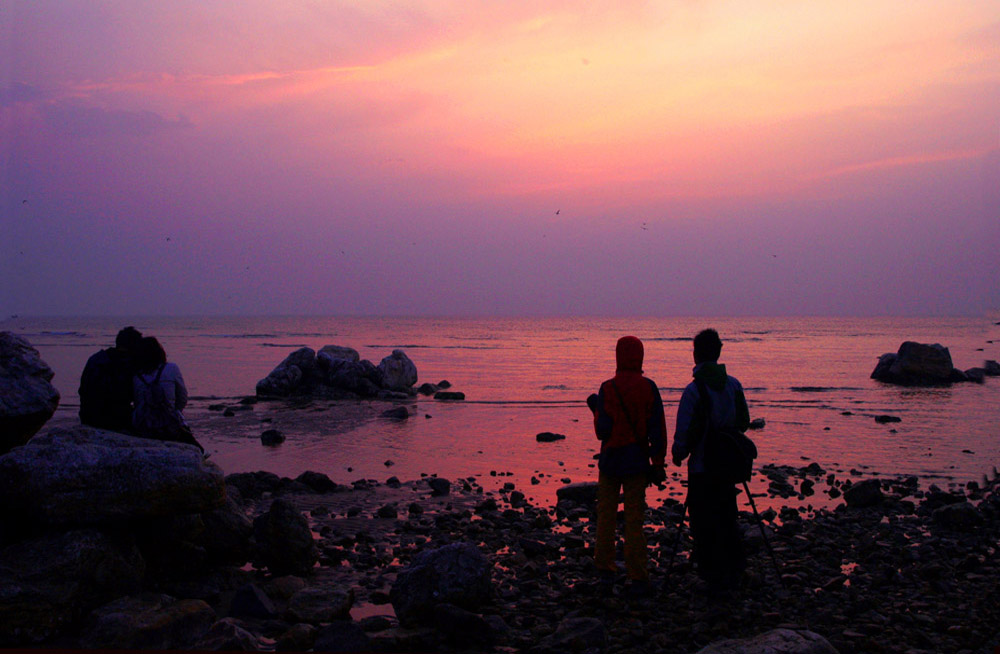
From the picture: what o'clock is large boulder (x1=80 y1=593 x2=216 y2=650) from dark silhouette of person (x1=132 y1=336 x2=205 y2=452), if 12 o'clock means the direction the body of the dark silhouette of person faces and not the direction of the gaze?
The large boulder is roughly at 6 o'clock from the dark silhouette of person.

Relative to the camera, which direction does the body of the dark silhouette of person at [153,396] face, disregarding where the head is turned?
away from the camera

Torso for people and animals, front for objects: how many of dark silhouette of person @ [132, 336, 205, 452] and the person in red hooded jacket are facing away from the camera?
2

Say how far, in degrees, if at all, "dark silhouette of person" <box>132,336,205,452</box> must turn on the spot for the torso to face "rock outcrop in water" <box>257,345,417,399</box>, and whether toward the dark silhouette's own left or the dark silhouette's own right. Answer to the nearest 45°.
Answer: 0° — they already face it

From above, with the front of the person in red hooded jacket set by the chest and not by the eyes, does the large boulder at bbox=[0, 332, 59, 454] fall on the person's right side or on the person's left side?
on the person's left side

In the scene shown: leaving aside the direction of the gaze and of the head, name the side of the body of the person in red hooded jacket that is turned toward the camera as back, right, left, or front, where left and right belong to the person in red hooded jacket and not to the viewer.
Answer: back

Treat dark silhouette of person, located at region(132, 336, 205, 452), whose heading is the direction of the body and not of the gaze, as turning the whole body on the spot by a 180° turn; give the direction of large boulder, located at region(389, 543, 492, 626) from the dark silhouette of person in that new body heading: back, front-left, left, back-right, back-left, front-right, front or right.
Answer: front-left

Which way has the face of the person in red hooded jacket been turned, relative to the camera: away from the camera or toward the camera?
away from the camera

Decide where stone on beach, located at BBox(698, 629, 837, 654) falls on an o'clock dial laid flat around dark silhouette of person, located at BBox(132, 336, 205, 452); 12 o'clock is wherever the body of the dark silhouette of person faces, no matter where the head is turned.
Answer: The stone on beach is roughly at 5 o'clock from the dark silhouette of person.
